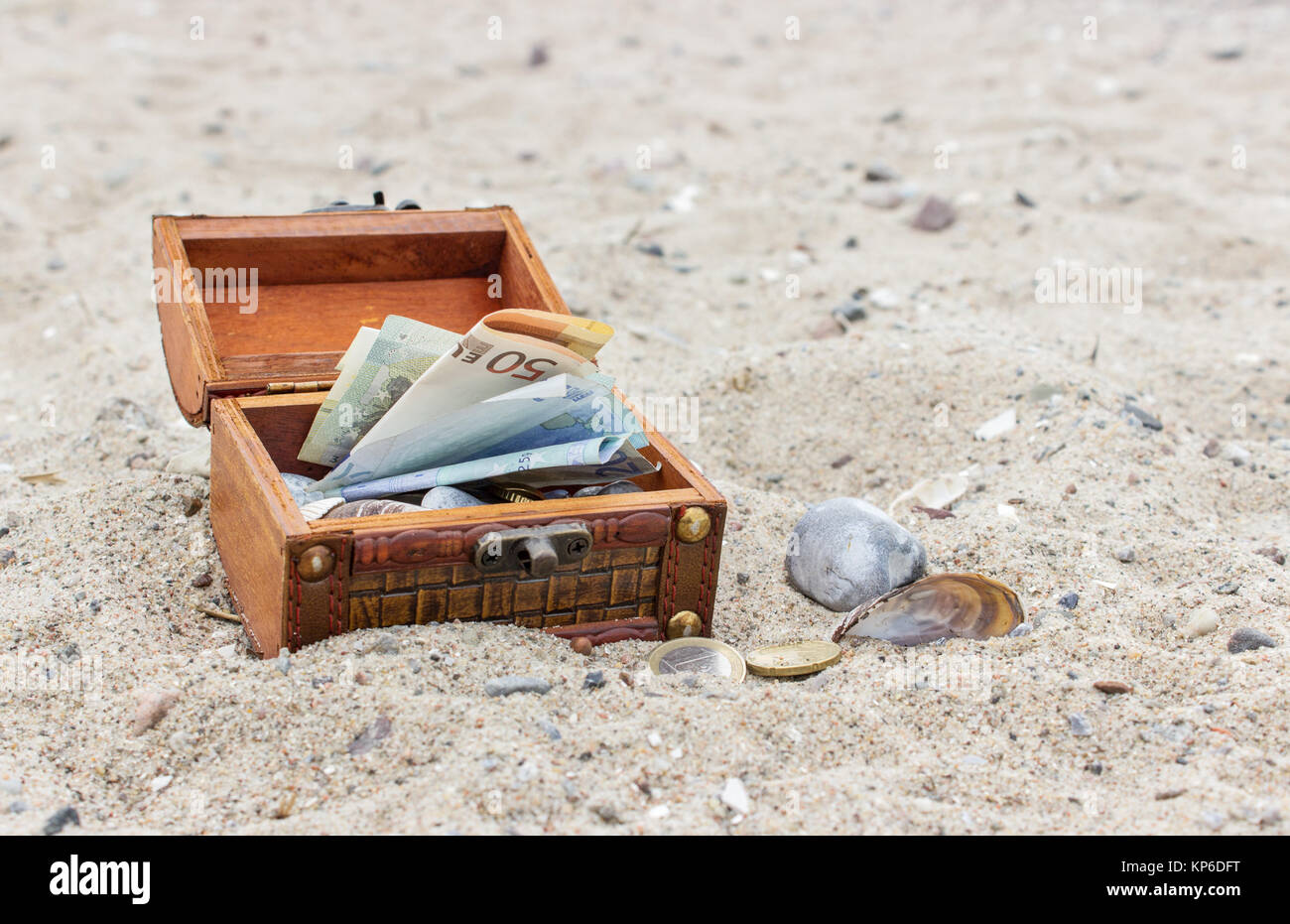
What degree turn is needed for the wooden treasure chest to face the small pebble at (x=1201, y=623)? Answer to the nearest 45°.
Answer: approximately 90° to its left

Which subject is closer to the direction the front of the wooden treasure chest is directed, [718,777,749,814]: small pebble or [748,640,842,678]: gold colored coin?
the small pebble

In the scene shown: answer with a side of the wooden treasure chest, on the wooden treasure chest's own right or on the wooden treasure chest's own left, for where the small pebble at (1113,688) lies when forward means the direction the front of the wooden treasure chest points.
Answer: on the wooden treasure chest's own left

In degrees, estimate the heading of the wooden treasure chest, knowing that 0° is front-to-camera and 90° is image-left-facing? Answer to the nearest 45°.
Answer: approximately 0°

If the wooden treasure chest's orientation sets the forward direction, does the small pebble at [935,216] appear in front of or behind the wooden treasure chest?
behind

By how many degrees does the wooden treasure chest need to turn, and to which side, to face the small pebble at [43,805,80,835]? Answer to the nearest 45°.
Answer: approximately 45° to its right

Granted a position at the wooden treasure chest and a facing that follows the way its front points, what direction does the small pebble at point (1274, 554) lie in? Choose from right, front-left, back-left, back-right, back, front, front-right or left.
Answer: left

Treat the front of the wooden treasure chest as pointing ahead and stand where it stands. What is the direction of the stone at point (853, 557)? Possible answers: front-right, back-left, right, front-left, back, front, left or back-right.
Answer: left

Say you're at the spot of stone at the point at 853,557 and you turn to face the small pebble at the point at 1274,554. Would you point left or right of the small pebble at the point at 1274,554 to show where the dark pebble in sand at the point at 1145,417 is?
left
